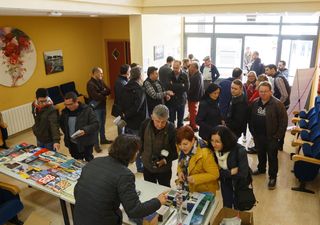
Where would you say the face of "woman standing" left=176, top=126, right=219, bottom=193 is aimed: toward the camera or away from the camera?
toward the camera

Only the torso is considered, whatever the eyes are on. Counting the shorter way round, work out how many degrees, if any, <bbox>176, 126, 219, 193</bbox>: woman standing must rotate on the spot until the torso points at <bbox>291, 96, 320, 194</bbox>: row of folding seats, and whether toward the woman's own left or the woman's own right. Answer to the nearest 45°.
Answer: approximately 180°

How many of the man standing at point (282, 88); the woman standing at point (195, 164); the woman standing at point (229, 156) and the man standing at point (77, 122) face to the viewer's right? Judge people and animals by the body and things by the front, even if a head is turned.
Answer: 0

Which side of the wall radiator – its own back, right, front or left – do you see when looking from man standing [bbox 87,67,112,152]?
front

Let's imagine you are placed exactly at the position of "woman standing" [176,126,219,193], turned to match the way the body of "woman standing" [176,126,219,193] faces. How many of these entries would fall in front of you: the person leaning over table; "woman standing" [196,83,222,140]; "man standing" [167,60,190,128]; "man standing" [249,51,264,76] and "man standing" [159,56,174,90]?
1

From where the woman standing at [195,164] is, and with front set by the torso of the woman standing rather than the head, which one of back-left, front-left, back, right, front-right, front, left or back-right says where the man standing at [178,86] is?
back-right

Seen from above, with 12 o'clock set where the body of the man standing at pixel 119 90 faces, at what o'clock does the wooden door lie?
The wooden door is roughly at 9 o'clock from the man standing.

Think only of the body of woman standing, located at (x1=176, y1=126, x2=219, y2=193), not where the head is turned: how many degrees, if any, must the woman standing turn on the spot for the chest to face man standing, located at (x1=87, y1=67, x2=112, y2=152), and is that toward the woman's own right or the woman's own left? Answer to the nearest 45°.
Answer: approximately 90° to the woman's own right

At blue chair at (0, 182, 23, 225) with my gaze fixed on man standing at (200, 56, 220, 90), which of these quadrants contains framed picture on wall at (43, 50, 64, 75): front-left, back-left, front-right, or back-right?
front-left

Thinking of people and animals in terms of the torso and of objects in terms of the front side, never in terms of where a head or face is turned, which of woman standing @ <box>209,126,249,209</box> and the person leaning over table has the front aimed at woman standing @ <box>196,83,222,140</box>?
the person leaning over table

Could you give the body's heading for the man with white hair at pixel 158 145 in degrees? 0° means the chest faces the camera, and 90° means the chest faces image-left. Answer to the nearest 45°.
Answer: approximately 0°

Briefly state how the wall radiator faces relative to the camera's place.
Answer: facing the viewer and to the right of the viewer
